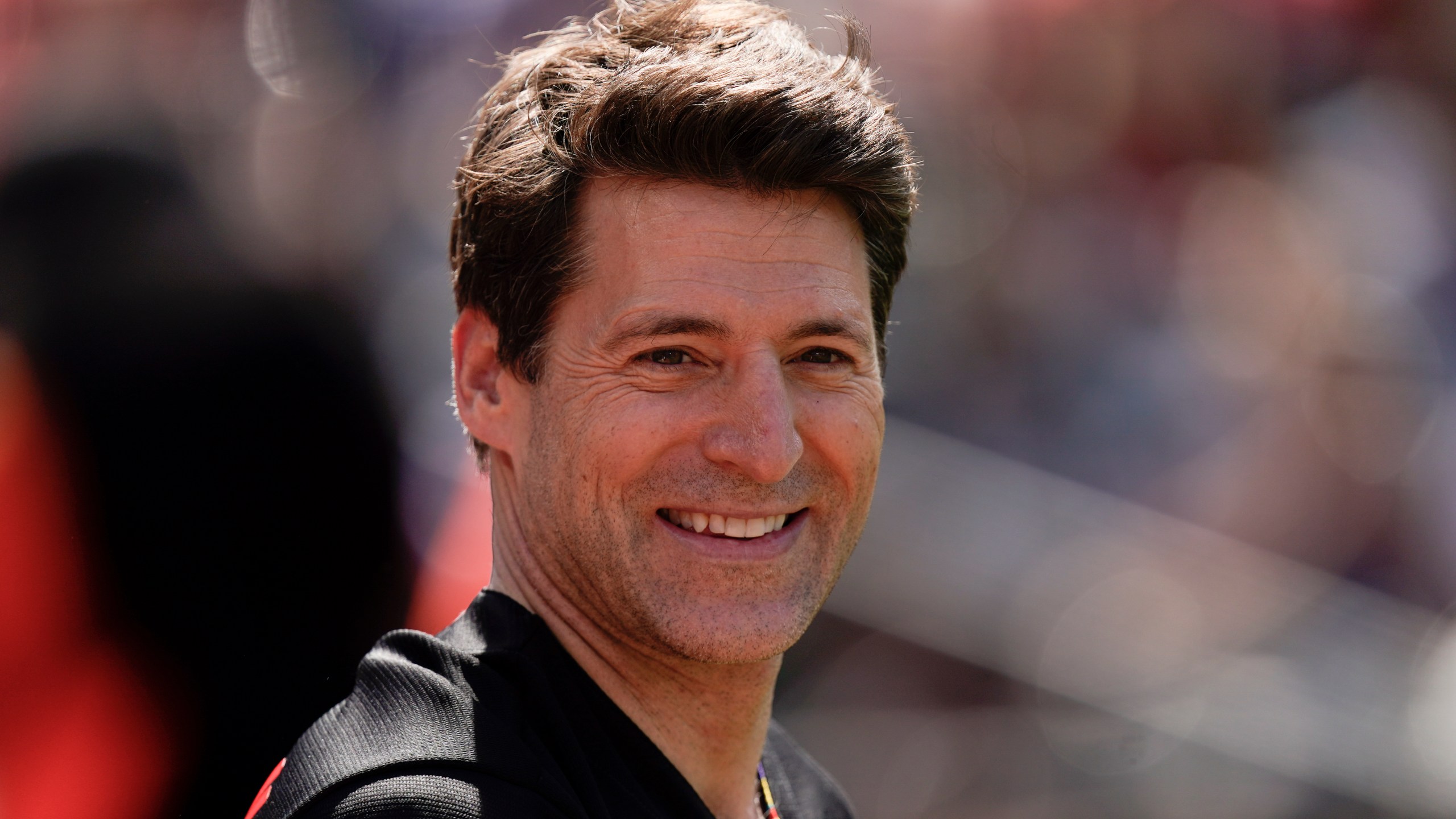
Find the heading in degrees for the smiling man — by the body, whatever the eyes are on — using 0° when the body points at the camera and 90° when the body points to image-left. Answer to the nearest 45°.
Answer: approximately 315°
